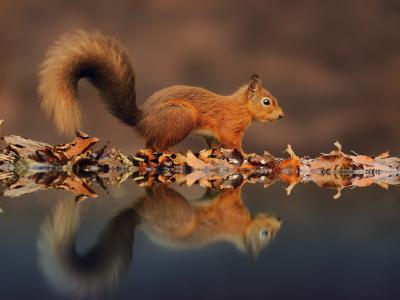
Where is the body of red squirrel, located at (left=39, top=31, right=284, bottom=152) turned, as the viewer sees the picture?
to the viewer's right
